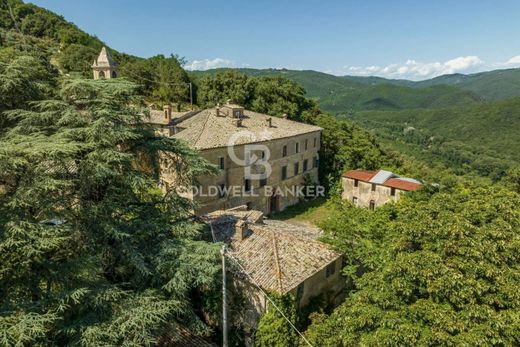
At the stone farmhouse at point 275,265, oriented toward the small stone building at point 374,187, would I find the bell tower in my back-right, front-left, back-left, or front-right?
front-left

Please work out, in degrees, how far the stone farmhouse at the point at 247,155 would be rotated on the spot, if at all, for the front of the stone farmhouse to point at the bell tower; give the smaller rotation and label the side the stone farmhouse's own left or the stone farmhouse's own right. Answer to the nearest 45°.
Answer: approximately 180°

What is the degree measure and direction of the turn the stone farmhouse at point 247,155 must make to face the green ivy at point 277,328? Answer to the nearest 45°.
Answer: approximately 45° to its right

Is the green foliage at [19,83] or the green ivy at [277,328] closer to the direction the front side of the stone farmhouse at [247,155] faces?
the green ivy

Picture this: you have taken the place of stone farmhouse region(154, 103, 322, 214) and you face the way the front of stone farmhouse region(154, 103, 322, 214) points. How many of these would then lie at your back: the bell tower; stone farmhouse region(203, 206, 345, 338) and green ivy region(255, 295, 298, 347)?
1

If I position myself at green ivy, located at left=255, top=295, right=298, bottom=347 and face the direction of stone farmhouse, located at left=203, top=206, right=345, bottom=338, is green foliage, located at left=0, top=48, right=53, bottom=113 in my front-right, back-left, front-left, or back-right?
front-left

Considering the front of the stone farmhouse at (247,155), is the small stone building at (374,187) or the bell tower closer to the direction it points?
the small stone building

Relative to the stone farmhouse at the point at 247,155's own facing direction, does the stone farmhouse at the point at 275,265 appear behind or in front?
in front

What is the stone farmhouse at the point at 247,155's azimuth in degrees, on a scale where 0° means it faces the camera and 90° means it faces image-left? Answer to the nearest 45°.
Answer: approximately 315°

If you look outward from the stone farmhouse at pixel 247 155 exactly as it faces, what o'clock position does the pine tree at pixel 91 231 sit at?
The pine tree is roughly at 2 o'clock from the stone farmhouse.

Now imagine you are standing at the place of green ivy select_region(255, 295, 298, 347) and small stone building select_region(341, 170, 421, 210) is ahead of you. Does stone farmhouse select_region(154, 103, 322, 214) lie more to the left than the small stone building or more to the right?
left

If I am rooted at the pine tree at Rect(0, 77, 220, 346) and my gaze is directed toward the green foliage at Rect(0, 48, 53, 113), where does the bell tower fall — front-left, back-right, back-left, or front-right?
front-right

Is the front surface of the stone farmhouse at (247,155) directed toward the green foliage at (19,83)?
no
